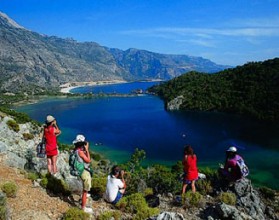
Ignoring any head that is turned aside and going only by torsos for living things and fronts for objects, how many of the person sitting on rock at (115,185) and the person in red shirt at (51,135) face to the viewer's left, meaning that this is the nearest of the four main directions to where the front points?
0

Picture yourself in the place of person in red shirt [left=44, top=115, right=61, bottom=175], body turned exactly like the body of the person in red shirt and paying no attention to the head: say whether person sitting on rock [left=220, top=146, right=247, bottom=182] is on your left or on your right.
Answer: on your right

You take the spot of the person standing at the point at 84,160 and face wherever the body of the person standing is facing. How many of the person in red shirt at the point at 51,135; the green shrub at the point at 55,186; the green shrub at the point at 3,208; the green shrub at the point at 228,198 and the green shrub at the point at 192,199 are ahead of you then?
2

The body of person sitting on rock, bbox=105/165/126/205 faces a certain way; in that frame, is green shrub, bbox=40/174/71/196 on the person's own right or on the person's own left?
on the person's own left

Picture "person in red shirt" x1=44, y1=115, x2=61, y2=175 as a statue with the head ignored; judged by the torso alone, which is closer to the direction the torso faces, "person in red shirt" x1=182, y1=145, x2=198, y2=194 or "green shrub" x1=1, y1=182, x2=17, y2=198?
the person in red shirt

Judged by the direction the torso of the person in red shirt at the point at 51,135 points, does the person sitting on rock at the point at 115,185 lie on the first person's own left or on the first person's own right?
on the first person's own right

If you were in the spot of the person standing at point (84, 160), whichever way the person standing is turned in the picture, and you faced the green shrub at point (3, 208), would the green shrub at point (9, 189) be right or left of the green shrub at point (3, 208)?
right

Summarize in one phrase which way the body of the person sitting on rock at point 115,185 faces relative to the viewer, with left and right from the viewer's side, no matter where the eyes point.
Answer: facing away from the viewer and to the right of the viewer

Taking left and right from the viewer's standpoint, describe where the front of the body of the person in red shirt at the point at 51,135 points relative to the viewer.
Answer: facing away from the viewer and to the right of the viewer
